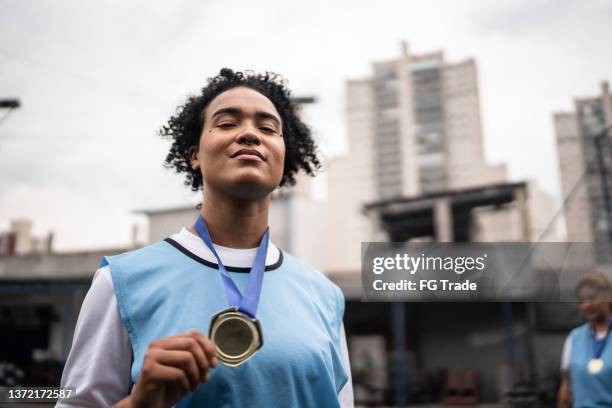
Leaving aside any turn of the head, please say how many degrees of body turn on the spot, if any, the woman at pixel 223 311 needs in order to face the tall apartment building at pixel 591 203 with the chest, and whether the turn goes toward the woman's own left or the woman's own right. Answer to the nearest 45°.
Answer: approximately 135° to the woman's own left

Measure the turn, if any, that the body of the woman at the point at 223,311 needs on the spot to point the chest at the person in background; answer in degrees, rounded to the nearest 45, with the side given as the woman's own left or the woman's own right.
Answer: approximately 135° to the woman's own left

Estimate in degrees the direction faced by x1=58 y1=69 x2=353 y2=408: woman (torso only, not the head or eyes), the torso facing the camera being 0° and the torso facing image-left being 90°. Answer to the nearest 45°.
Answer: approximately 0°

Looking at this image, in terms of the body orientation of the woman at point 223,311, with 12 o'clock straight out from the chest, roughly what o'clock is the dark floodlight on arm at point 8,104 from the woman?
The dark floodlight on arm is roughly at 5 o'clock from the woman.

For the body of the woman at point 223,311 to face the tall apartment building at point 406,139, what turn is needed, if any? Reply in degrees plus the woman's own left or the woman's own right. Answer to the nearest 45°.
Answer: approximately 180°
